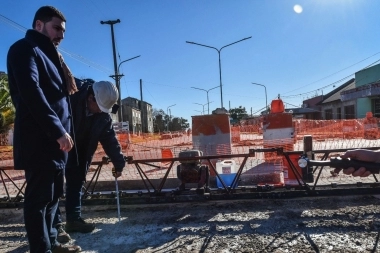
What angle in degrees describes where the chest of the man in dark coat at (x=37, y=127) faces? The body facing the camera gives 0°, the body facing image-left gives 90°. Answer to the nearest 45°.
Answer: approximately 270°

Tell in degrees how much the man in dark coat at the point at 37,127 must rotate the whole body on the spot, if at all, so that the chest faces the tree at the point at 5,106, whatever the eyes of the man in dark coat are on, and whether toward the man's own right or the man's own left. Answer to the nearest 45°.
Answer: approximately 90° to the man's own left

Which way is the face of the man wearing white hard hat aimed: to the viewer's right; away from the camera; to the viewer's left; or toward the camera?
to the viewer's right

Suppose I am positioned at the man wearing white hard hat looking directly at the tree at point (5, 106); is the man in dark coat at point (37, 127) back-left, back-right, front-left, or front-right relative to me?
back-left
